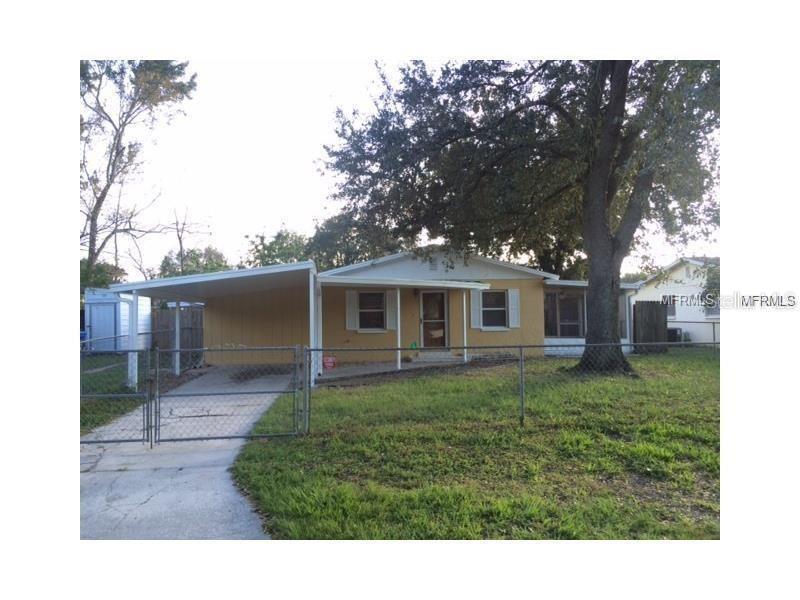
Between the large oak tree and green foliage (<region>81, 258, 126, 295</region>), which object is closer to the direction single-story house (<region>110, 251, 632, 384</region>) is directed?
the large oak tree

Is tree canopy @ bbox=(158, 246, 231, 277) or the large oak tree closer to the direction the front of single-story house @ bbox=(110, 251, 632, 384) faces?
the large oak tree

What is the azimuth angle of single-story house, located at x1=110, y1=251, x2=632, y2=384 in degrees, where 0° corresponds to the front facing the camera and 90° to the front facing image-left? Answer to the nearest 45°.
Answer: approximately 0°

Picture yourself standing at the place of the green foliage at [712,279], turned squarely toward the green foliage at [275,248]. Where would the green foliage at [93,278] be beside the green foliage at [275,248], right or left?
left

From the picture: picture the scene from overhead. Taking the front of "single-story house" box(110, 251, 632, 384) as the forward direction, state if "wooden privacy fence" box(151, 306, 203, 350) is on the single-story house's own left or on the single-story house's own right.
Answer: on the single-story house's own right

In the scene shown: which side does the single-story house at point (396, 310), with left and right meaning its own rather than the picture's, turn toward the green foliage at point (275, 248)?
back
